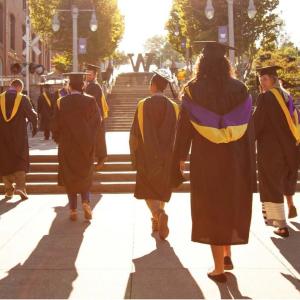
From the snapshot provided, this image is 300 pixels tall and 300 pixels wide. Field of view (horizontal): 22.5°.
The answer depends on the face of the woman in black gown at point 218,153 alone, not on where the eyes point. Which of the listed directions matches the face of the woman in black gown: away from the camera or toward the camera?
away from the camera

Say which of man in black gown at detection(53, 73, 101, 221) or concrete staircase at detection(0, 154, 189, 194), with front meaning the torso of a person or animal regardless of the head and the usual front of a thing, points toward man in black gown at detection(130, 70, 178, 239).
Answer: the concrete staircase

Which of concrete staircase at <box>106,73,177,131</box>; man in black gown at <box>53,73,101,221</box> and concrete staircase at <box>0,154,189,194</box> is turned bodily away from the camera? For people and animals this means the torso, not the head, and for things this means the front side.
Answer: the man in black gown

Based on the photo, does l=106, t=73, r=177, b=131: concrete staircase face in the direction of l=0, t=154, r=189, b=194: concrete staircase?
yes

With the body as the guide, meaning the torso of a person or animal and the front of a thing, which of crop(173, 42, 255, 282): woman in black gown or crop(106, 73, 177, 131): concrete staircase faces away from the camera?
the woman in black gown

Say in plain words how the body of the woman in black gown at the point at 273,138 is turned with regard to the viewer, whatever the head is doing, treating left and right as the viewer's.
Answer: facing away from the viewer and to the left of the viewer

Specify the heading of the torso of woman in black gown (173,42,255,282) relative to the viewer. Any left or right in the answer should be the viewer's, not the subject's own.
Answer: facing away from the viewer

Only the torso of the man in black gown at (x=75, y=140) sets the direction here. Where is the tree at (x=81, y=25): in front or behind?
in front

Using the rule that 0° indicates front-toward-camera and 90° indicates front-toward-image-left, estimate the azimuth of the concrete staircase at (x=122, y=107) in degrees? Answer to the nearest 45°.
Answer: approximately 0°

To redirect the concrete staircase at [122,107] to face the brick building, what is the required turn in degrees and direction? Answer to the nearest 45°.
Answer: approximately 135° to its right

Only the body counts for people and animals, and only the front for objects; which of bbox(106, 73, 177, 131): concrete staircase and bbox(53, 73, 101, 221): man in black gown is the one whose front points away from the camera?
the man in black gown

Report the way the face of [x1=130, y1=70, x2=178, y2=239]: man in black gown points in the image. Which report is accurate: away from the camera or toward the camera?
away from the camera

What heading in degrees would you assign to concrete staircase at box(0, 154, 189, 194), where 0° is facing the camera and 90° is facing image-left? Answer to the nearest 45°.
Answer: approximately 0°

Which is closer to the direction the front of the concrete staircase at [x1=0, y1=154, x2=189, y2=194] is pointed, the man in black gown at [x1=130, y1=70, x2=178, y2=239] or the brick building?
the man in black gown

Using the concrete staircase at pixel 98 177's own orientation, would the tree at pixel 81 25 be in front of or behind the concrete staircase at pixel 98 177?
behind

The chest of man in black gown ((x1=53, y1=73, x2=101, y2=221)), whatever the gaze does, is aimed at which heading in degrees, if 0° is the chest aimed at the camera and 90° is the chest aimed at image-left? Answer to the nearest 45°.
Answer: approximately 180°

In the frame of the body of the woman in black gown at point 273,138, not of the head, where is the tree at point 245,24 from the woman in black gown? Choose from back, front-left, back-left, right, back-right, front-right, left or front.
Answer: front-right

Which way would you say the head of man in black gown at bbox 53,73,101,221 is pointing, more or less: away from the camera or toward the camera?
away from the camera
